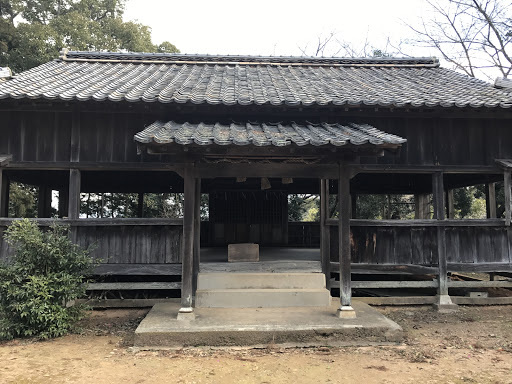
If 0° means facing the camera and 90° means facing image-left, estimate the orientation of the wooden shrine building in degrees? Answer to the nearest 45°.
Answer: approximately 0°
